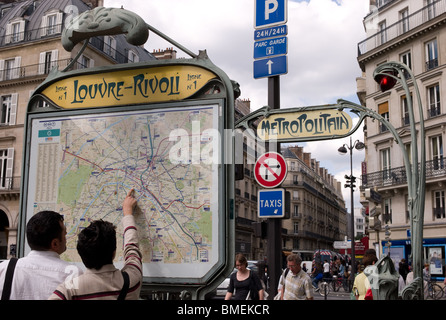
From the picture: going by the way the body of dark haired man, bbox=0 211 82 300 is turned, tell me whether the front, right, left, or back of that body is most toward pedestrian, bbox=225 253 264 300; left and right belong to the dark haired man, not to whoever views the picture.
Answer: front

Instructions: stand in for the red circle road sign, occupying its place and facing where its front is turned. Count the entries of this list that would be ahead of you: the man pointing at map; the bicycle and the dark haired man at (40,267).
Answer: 2

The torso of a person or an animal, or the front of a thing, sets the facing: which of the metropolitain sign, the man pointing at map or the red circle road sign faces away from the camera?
the man pointing at map

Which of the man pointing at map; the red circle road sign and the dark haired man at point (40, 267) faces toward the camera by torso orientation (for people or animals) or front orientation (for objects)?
the red circle road sign

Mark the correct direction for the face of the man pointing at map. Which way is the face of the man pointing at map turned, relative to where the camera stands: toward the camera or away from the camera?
away from the camera

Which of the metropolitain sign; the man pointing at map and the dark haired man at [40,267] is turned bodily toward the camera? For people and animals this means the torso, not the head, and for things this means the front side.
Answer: the metropolitain sign

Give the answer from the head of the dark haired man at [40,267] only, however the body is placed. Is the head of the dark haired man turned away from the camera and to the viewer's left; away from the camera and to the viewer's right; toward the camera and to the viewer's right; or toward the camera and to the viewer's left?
away from the camera and to the viewer's right

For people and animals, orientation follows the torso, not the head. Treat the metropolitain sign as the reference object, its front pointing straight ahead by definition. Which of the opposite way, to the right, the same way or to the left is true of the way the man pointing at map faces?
the opposite way

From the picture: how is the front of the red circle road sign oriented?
toward the camera

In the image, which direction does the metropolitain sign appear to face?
toward the camera

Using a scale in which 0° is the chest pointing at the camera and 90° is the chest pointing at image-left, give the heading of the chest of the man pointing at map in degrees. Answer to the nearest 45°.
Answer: approximately 180°

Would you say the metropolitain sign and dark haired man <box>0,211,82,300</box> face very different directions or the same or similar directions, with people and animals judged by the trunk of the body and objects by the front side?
very different directions

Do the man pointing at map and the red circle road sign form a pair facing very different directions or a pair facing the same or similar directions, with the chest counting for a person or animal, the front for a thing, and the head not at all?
very different directions

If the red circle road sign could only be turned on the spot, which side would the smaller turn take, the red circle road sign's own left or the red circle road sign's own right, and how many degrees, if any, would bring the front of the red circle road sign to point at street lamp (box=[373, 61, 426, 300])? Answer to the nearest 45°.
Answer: approximately 135° to the red circle road sign's own left
